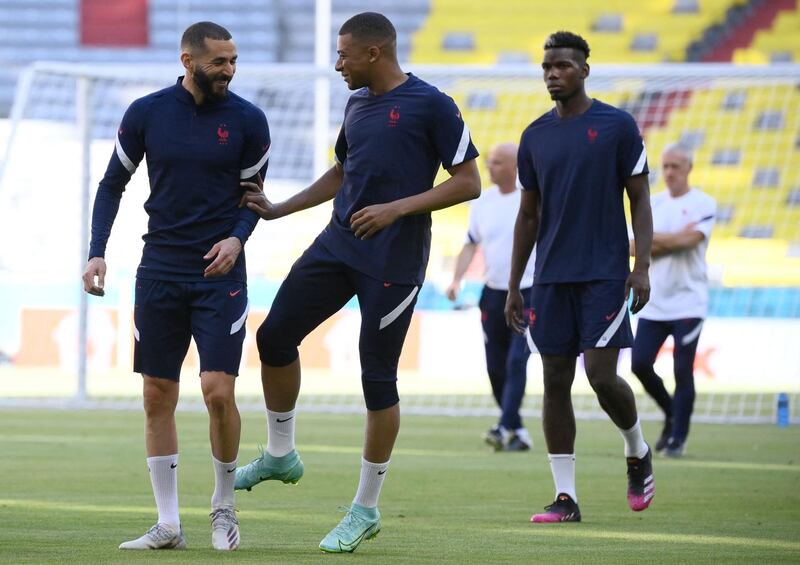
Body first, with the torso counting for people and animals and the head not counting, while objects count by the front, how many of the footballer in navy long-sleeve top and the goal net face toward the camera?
2

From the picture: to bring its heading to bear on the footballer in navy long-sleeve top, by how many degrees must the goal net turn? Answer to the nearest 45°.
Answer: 0° — it already faces them

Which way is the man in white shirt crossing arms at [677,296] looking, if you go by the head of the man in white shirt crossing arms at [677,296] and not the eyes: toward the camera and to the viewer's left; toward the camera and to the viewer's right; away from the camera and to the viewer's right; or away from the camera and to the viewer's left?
toward the camera and to the viewer's left

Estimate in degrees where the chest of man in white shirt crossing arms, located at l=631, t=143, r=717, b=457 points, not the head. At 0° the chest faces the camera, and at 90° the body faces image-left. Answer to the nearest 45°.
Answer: approximately 45°

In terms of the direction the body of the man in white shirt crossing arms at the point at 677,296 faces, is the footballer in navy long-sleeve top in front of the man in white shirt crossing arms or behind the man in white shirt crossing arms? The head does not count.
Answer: in front

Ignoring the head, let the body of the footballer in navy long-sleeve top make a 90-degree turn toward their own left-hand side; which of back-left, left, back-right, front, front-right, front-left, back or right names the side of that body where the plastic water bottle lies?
front-left

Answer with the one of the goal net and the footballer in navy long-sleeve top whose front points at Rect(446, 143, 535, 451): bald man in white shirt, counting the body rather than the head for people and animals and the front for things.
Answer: the goal net
